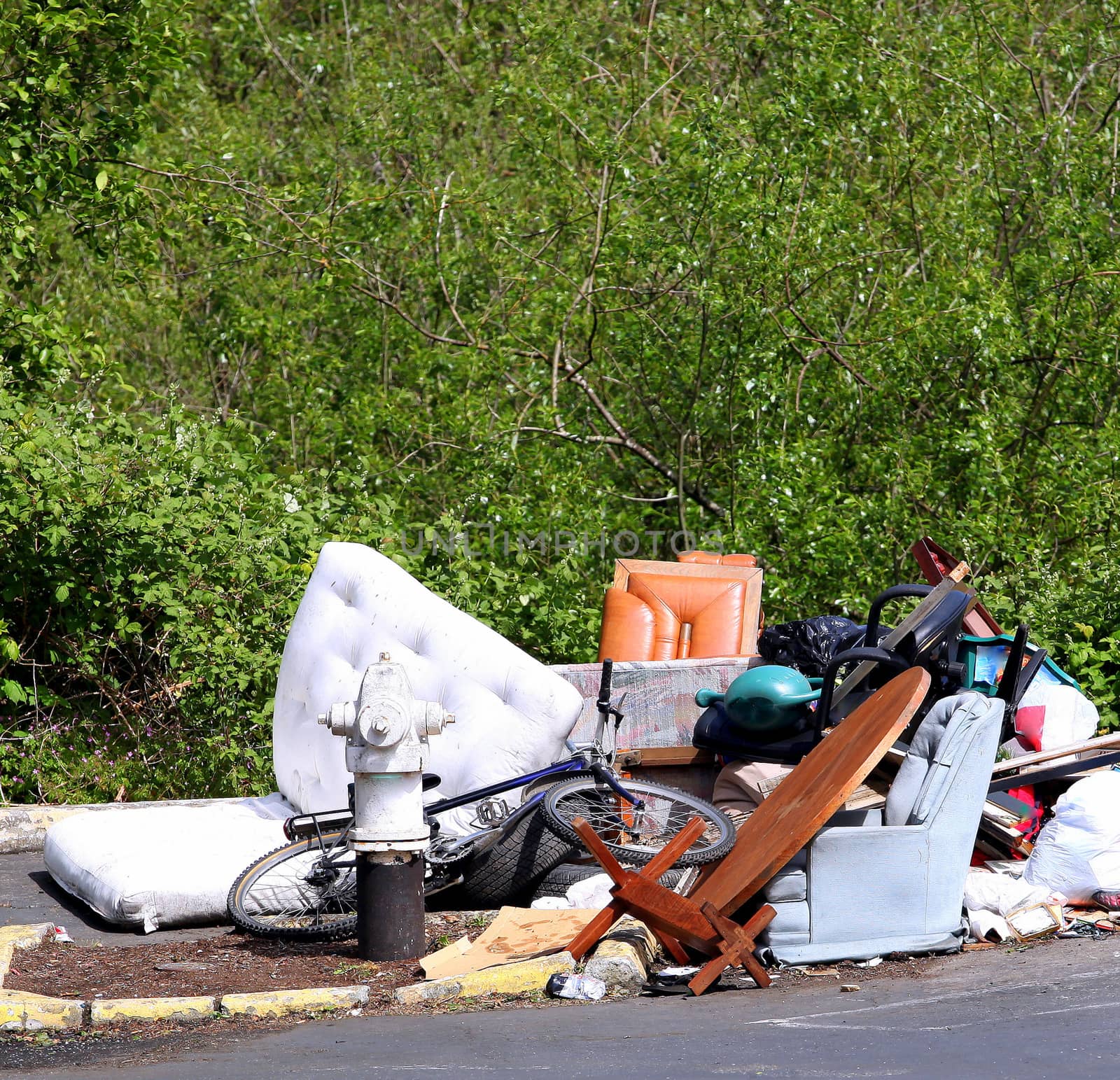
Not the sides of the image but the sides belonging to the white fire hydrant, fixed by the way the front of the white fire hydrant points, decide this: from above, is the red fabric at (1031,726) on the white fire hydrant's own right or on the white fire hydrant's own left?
on the white fire hydrant's own left

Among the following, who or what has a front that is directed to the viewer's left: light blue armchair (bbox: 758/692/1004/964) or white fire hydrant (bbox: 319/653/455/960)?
the light blue armchair

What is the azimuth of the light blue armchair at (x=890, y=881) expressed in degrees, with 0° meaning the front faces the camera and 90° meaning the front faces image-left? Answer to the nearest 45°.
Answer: approximately 90°

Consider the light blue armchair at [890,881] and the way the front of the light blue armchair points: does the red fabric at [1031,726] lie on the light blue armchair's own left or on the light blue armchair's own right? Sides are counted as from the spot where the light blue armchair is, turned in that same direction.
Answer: on the light blue armchair's own right

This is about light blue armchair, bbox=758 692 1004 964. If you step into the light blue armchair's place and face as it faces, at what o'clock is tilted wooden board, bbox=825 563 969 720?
The tilted wooden board is roughly at 3 o'clock from the light blue armchair.

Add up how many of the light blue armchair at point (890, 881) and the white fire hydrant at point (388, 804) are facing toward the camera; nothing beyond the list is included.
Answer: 1

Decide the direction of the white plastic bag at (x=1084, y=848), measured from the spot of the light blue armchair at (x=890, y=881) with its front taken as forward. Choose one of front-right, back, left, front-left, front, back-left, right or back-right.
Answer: back-right

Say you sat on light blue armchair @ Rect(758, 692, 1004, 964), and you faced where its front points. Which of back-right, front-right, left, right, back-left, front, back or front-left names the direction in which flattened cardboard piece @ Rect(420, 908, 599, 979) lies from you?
front

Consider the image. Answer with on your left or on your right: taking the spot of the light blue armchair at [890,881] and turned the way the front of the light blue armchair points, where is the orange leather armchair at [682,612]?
on your right

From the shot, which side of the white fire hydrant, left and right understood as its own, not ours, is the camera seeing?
front

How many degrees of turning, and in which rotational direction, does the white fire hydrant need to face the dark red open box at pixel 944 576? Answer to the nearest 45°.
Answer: approximately 135° to its left

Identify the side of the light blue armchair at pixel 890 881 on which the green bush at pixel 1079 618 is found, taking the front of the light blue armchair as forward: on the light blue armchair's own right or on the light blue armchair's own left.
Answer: on the light blue armchair's own right

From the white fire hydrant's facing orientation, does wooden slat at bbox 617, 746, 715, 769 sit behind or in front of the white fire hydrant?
behind

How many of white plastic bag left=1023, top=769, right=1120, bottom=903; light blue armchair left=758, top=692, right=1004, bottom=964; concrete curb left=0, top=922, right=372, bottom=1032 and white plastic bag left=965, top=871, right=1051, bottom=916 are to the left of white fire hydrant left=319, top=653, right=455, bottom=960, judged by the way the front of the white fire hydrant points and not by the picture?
3
